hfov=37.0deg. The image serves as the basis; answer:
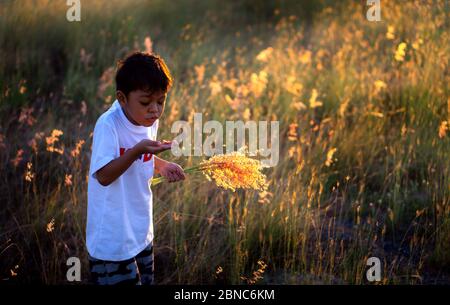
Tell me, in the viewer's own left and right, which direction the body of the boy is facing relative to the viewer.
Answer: facing the viewer and to the right of the viewer
